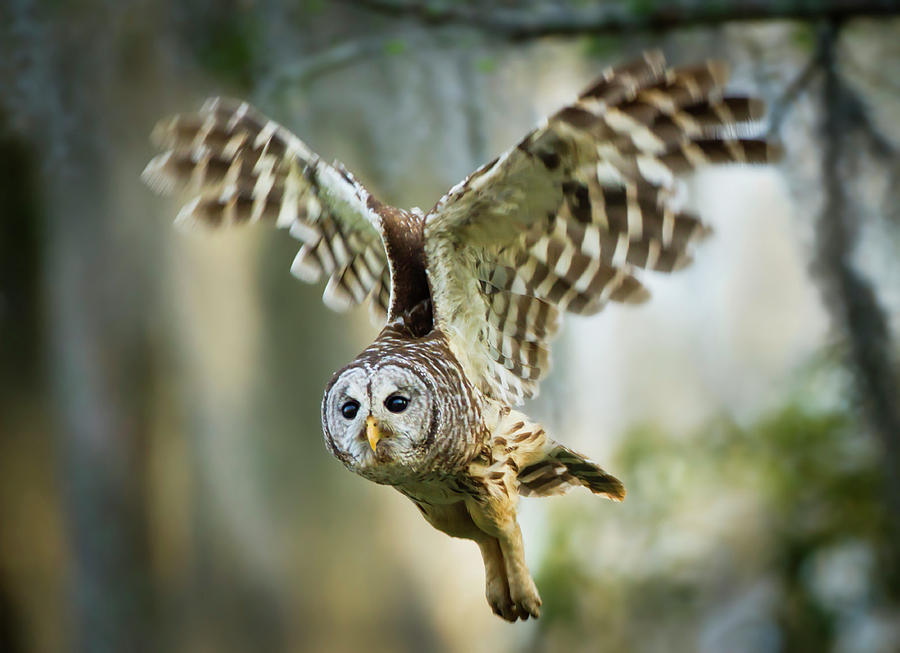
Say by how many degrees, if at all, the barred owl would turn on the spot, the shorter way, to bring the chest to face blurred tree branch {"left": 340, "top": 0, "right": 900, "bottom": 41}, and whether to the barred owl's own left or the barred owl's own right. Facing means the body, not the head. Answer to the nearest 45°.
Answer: approximately 135° to the barred owl's own right

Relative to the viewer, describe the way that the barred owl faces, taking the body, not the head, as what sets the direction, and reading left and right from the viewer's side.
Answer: facing the viewer and to the left of the viewer

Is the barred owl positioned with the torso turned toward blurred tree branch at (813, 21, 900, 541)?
no
